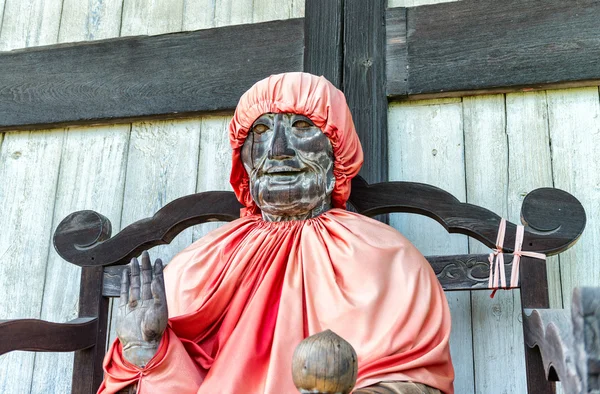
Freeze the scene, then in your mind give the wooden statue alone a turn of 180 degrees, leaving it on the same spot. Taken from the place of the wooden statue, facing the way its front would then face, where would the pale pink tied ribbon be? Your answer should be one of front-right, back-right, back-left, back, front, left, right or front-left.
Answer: right

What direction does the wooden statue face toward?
toward the camera

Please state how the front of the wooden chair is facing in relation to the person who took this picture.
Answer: facing the viewer
